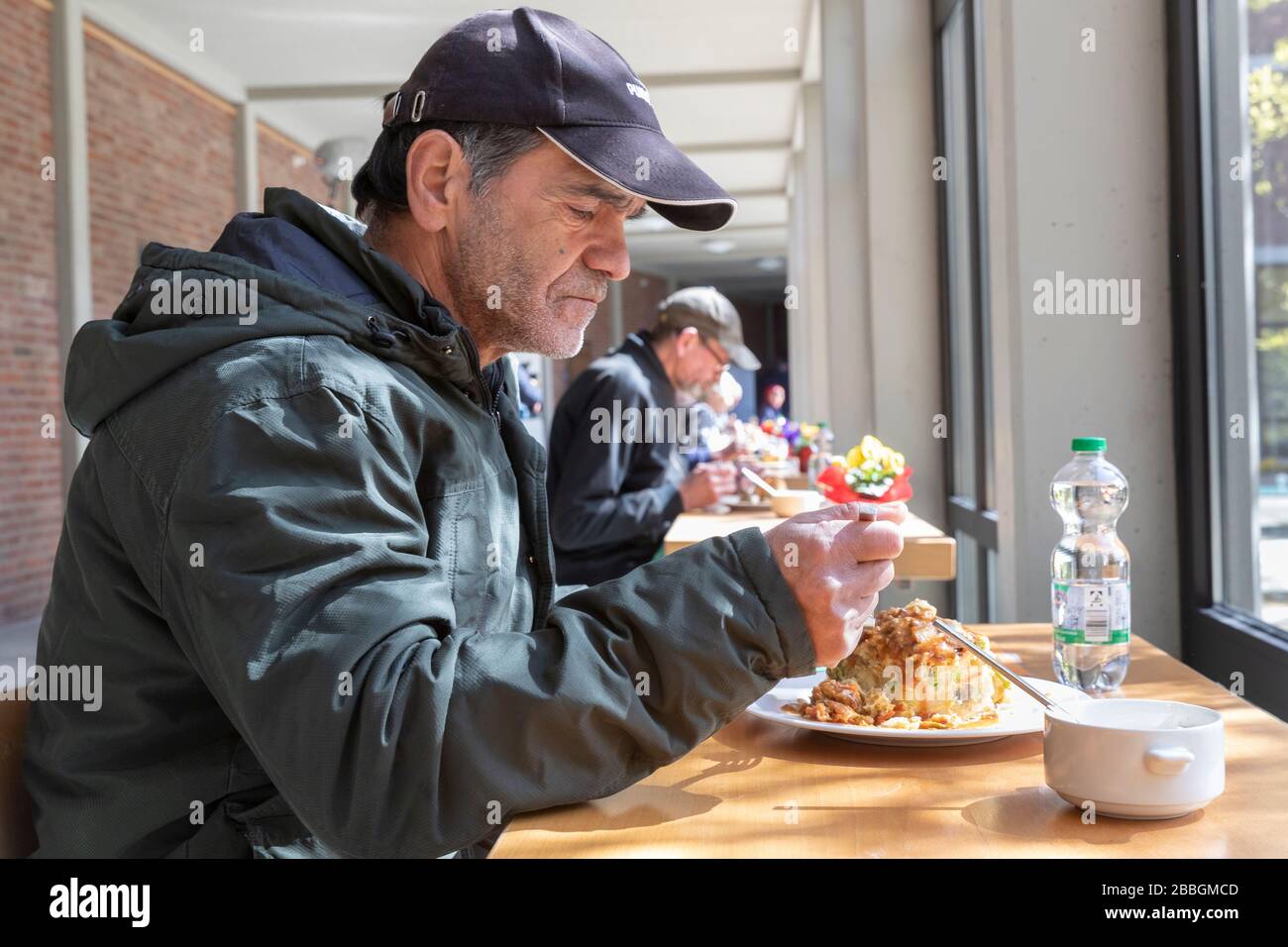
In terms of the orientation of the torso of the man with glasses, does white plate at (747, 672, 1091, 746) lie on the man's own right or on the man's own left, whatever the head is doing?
on the man's own right

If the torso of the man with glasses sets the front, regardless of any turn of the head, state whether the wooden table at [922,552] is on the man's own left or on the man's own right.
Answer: on the man's own right

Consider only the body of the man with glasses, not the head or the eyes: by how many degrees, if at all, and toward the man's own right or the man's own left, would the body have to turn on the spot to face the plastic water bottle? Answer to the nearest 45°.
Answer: approximately 90° to the man's own right

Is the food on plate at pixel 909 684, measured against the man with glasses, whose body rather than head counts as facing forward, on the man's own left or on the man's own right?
on the man's own right

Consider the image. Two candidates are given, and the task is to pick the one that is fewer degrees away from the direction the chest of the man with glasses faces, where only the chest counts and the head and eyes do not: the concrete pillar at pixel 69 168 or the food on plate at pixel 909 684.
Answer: the food on plate

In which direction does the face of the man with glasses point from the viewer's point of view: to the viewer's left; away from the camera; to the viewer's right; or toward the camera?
to the viewer's right

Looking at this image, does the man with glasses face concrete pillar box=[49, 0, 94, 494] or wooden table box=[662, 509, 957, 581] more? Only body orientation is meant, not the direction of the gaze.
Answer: the wooden table

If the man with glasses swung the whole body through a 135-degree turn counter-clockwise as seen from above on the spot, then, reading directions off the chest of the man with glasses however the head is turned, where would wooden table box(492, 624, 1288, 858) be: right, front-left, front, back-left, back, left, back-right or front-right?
back-left

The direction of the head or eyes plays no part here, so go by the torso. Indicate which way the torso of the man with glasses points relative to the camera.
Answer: to the viewer's right

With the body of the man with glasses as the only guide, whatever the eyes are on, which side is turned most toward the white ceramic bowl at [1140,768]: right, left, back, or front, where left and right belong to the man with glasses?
right
